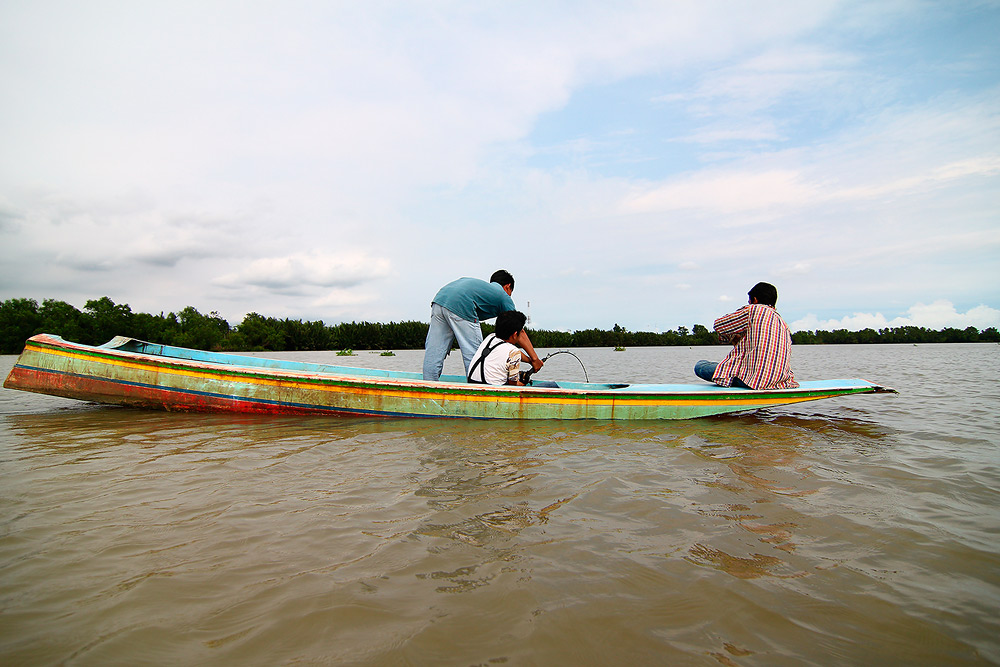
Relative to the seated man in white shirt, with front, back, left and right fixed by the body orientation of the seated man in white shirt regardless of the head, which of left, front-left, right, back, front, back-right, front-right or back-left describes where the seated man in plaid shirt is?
front-right

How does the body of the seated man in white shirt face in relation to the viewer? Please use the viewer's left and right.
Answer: facing away from the viewer and to the right of the viewer

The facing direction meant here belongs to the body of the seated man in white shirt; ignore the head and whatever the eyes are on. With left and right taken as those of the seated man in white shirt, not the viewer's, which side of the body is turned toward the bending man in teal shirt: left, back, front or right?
left

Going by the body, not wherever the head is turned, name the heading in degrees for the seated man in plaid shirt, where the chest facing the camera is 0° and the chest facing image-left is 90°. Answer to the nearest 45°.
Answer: approximately 135°

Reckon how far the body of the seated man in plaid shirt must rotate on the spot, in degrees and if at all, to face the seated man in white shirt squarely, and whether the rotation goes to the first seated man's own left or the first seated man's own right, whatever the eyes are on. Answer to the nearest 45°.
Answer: approximately 90° to the first seated man's own left

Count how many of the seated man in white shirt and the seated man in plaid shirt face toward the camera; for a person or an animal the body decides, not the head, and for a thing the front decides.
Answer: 0
